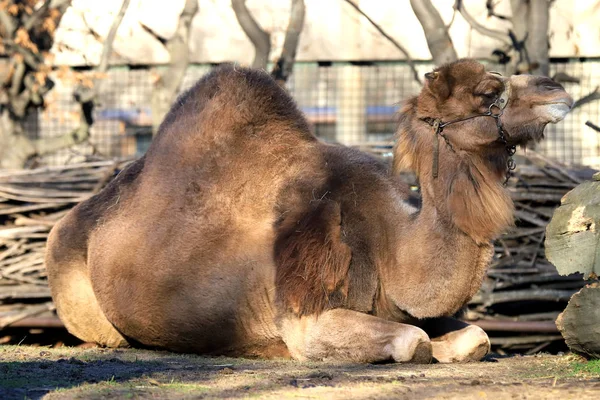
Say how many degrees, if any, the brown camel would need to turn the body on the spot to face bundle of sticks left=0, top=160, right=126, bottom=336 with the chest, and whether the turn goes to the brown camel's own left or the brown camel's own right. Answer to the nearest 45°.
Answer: approximately 135° to the brown camel's own left

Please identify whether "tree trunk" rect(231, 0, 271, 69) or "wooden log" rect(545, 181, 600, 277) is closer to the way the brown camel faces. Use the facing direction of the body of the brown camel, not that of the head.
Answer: the wooden log

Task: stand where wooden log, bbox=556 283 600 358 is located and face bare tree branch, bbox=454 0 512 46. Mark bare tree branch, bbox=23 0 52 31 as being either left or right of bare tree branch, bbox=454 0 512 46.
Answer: left

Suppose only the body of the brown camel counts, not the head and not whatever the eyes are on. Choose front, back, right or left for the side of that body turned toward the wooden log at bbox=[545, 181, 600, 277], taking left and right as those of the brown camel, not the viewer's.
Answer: front

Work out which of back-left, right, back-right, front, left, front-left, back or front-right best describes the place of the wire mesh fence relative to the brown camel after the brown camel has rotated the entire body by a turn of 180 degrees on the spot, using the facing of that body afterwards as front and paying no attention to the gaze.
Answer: right

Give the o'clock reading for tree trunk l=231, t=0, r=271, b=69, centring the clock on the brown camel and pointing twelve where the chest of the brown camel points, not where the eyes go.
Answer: The tree trunk is roughly at 9 o'clock from the brown camel.

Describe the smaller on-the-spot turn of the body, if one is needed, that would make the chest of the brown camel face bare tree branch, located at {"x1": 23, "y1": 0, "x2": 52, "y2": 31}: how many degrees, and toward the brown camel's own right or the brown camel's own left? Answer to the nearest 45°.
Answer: approximately 135° to the brown camel's own left

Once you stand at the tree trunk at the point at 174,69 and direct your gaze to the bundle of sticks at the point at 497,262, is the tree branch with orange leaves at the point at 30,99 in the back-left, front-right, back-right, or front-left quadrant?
back-right

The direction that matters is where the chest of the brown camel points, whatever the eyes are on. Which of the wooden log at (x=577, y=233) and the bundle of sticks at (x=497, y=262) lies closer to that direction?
the wooden log

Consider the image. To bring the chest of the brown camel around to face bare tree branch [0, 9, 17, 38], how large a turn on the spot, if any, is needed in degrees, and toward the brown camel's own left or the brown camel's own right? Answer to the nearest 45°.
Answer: approximately 135° to the brown camel's own left

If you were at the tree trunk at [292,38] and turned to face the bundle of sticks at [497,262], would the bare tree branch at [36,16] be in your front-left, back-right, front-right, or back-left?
back-right

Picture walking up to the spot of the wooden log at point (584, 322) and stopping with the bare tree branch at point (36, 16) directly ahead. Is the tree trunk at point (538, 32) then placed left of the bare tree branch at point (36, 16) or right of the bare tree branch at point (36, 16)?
right

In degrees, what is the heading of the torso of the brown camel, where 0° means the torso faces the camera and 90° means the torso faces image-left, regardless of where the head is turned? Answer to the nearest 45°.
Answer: approximately 270°
